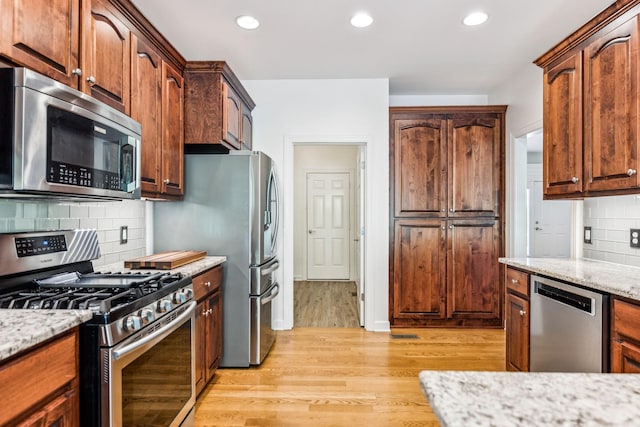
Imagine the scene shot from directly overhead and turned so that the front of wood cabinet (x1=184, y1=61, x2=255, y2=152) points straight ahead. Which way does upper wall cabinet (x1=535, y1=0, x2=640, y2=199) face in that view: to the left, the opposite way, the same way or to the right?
the opposite way

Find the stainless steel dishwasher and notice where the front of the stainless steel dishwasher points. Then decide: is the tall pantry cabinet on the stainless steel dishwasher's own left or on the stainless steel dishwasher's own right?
on the stainless steel dishwasher's own right

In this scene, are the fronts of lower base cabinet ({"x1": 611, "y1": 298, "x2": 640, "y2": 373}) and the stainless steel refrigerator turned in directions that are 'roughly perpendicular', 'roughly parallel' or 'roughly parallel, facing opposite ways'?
roughly parallel, facing opposite ways

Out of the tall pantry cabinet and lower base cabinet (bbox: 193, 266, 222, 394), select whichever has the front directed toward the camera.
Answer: the tall pantry cabinet

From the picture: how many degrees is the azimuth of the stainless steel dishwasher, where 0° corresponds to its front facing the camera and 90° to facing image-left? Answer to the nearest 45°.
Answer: approximately 45°

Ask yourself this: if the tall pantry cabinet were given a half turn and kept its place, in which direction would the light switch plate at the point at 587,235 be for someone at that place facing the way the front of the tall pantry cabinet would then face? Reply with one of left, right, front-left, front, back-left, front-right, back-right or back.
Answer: back-right

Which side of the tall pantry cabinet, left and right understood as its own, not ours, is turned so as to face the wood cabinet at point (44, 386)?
front

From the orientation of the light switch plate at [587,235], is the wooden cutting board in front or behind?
in front

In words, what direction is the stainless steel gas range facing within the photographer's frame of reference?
facing the viewer and to the right of the viewer

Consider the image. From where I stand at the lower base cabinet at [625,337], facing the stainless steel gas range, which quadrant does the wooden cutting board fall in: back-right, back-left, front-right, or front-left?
front-right

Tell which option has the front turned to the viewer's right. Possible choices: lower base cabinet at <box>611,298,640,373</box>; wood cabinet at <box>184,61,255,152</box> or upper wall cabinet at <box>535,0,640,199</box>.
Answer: the wood cabinet

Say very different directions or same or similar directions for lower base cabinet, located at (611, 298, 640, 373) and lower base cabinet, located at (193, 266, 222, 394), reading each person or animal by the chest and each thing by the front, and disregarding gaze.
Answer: very different directions

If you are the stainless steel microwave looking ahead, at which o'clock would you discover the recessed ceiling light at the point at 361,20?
The recessed ceiling light is roughly at 10 o'clock from the stainless steel microwave.

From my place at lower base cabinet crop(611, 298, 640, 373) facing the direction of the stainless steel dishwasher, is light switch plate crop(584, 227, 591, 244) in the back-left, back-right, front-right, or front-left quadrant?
front-right

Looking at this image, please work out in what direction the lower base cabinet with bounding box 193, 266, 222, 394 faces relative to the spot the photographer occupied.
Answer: facing to the right of the viewer

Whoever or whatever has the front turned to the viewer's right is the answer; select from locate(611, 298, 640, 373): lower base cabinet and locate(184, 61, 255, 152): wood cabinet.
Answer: the wood cabinet

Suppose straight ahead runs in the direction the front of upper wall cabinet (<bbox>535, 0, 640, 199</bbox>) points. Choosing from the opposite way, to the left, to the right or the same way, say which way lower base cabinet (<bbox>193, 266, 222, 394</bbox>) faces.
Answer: the opposite way
